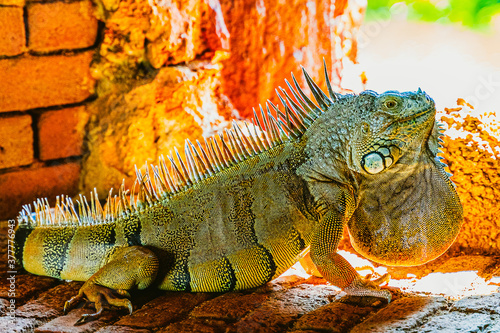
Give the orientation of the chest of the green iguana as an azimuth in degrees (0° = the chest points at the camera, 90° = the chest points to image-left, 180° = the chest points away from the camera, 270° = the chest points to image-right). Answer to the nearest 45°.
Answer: approximately 270°

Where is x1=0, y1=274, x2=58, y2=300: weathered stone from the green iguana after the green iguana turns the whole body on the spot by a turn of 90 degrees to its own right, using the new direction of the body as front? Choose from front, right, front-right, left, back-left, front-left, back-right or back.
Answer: right

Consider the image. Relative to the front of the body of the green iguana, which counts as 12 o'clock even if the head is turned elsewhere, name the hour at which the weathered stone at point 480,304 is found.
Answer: The weathered stone is roughly at 1 o'clock from the green iguana.

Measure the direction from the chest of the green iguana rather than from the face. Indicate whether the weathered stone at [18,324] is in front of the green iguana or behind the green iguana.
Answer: behind

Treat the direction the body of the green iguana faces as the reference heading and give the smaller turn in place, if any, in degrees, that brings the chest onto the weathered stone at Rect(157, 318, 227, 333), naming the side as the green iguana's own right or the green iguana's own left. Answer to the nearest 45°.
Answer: approximately 135° to the green iguana's own right

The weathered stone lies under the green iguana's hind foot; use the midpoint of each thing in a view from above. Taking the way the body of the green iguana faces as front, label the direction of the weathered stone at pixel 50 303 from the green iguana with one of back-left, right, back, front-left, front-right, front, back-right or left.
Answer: back

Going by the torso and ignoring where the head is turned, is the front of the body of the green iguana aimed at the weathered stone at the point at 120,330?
no
